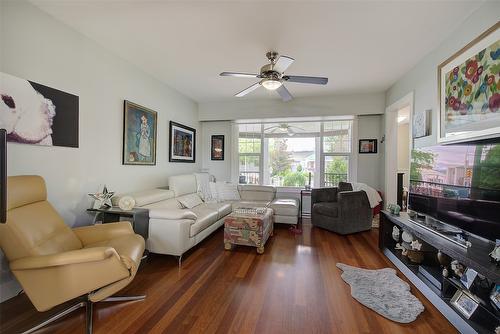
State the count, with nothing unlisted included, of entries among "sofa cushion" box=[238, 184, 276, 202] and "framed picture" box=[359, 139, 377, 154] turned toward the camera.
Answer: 2

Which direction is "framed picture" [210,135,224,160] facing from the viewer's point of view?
toward the camera

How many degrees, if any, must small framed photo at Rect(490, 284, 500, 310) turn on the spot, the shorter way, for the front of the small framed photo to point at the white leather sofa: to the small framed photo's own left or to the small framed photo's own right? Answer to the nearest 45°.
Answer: approximately 45° to the small framed photo's own right

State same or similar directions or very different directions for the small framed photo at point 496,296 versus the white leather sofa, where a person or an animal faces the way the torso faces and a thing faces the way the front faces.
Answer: very different directions

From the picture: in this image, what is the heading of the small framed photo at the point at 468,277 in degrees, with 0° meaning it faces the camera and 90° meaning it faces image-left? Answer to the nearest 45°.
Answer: approximately 45°

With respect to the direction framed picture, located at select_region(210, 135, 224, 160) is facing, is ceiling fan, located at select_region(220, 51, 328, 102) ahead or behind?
ahead

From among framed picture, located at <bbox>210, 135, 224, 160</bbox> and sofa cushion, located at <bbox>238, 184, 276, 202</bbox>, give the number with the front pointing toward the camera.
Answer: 2

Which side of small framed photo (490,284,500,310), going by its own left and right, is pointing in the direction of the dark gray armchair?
right

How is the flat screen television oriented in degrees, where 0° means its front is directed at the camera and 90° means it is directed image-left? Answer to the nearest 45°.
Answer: approximately 45°

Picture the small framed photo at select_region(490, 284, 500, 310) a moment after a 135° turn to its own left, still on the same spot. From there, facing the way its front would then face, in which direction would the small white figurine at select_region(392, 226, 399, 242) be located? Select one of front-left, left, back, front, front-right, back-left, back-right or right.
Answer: back-left

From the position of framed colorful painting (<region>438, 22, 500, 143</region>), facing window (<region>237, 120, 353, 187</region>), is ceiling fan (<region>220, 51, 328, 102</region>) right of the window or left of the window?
left

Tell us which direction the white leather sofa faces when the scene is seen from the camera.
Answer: facing the viewer and to the right of the viewer

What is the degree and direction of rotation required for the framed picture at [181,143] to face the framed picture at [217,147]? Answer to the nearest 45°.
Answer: approximately 90° to its left

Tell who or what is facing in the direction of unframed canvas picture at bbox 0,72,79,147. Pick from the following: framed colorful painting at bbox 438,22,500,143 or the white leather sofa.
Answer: the framed colorful painting

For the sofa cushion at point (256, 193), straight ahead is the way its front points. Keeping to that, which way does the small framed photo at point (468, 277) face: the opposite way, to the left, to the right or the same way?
to the right

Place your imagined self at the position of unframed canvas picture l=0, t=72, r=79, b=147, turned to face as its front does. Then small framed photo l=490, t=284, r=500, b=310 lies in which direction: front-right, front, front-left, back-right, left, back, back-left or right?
front

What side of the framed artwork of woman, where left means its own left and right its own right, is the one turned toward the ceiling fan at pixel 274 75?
front

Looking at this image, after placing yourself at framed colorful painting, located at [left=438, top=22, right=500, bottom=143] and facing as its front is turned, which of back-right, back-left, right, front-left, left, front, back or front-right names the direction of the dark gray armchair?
right

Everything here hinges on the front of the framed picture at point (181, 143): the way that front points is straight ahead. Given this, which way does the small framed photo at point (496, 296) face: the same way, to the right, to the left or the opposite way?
the opposite way

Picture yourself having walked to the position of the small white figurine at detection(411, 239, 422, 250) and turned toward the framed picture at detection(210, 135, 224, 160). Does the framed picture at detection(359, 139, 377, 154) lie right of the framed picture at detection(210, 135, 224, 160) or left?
right

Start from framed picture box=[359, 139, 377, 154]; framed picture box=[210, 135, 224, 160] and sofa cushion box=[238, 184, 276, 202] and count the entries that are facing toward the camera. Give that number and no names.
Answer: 3

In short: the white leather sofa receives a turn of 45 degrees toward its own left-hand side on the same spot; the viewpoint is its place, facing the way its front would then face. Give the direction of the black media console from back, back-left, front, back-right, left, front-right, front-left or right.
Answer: front-right

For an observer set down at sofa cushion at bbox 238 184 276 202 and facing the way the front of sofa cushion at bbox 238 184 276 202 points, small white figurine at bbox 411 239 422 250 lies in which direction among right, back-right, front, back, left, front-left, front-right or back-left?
front-left
